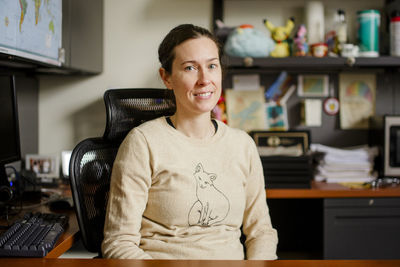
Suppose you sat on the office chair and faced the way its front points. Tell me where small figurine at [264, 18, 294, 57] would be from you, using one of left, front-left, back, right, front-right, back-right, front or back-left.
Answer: left

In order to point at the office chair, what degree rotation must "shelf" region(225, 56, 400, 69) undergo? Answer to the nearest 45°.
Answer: approximately 45° to its right

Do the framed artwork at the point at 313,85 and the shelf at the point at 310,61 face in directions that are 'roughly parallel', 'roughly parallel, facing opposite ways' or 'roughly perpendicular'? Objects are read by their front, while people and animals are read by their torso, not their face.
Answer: roughly parallel

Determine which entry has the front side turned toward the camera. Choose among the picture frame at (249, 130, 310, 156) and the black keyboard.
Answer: the picture frame

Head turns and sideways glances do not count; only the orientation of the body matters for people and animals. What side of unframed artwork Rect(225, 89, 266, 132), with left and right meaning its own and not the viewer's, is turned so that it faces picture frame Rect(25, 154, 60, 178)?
right

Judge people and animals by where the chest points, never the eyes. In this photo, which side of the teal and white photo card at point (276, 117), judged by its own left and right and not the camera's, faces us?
front

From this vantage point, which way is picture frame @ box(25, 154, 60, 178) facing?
toward the camera

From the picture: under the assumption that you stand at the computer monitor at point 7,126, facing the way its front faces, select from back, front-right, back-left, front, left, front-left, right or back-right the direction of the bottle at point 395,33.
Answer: front-left

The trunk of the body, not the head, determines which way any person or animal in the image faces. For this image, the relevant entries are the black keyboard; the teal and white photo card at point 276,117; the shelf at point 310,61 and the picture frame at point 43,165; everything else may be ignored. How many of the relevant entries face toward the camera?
3
